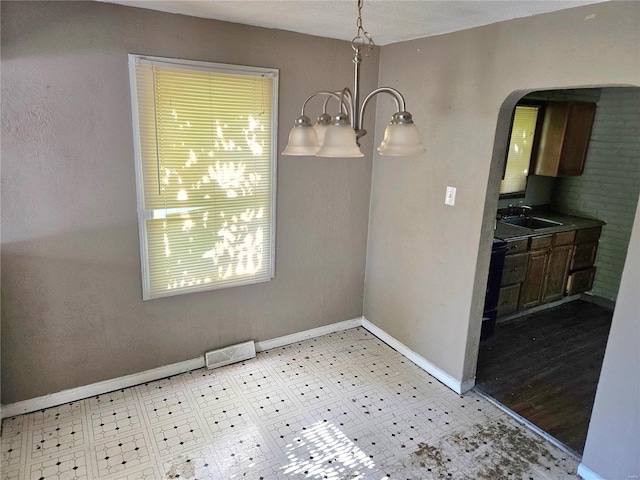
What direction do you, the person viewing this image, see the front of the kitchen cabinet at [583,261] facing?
facing the viewer and to the right of the viewer

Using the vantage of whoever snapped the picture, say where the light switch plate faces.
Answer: facing the viewer and to the left of the viewer

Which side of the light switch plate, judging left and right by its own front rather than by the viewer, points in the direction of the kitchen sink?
back

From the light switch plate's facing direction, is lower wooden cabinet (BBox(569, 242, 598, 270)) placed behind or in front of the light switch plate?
behind

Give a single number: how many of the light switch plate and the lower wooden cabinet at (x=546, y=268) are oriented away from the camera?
0

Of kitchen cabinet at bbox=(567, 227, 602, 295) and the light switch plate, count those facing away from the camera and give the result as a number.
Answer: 0

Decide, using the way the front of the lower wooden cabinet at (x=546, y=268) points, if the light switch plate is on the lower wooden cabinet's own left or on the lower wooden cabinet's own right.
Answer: on the lower wooden cabinet's own right

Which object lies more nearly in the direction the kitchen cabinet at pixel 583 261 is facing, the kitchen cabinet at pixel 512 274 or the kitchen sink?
the kitchen cabinet

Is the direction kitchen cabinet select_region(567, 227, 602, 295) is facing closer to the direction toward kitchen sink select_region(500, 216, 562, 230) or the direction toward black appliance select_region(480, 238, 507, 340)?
the black appliance

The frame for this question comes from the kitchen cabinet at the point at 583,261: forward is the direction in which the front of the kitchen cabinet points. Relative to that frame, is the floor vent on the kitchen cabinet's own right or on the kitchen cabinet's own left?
on the kitchen cabinet's own right
